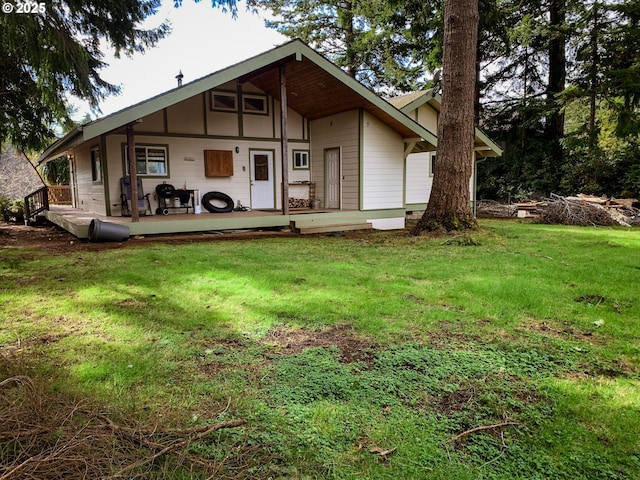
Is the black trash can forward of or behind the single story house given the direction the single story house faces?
forward

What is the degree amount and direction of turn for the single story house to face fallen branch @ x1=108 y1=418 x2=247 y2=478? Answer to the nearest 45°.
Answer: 0° — it already faces it

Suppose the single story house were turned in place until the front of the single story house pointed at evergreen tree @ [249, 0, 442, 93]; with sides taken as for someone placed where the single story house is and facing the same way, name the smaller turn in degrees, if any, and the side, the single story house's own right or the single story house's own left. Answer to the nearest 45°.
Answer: approximately 135° to the single story house's own left

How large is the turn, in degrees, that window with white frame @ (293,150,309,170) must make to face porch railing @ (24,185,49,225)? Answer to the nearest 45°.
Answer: approximately 90° to its right

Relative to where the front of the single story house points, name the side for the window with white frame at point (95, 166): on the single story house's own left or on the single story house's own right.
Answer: on the single story house's own right

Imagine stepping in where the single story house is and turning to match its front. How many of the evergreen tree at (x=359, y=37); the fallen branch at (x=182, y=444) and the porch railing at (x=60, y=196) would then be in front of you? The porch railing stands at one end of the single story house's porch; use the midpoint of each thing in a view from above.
1

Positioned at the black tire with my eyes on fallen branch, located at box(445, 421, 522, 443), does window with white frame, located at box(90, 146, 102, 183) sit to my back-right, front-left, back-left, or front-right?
back-right

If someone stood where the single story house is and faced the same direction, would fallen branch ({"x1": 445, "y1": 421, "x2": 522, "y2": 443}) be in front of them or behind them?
in front

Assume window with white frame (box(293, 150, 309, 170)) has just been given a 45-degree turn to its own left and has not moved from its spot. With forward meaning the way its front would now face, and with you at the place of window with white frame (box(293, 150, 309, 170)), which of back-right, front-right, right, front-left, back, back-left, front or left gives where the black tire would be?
right

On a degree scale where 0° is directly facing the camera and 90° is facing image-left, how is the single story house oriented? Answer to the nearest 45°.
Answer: approximately 0°

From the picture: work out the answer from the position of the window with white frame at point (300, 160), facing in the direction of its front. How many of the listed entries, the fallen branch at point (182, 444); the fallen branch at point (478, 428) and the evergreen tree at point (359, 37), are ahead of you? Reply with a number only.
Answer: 2

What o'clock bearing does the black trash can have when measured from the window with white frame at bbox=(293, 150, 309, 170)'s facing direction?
The black trash can is roughly at 1 o'clock from the window with white frame.
